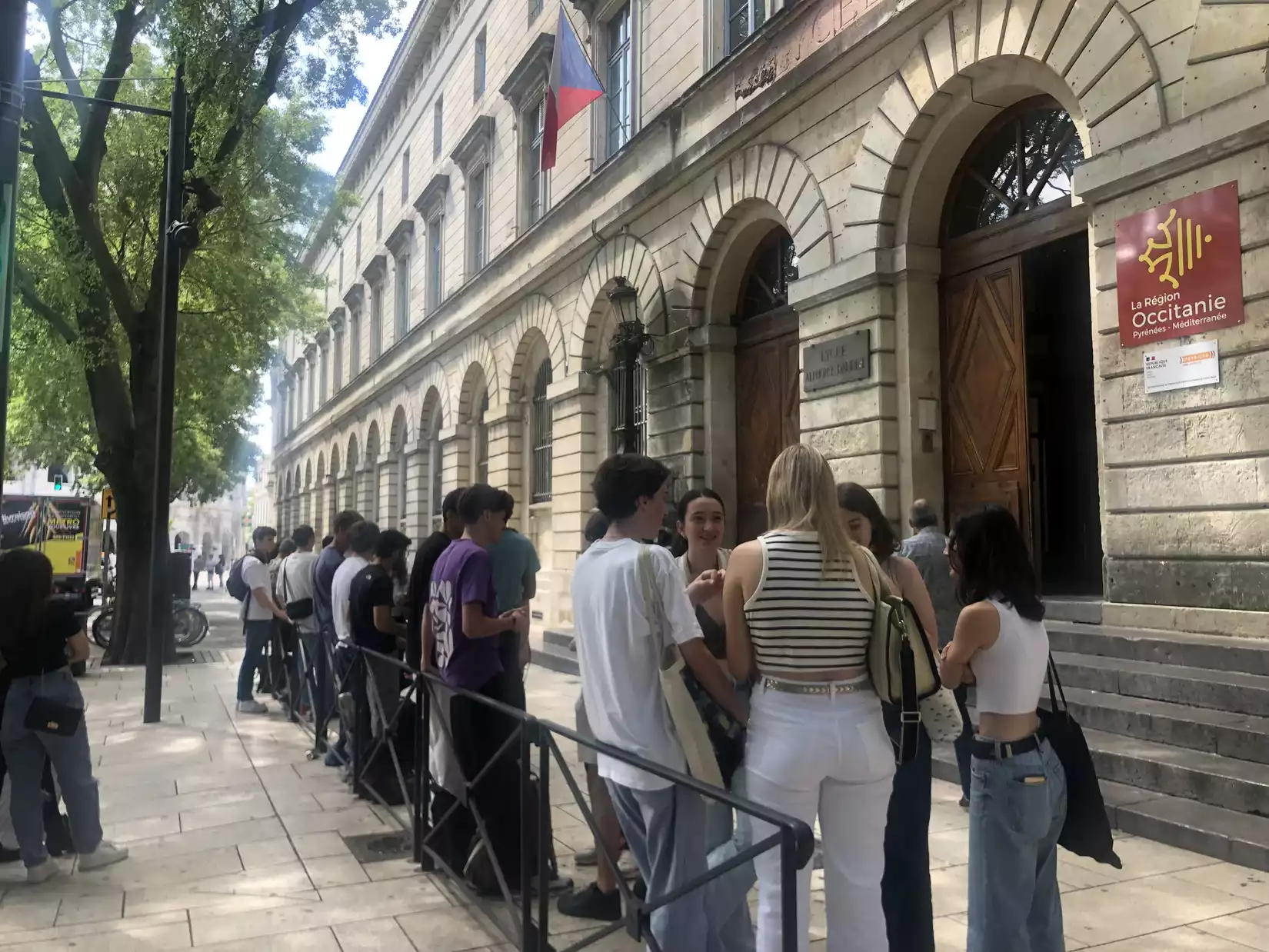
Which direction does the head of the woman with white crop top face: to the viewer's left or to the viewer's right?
to the viewer's left

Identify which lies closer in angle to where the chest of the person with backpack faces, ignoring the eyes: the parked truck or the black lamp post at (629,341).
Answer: the black lamp post

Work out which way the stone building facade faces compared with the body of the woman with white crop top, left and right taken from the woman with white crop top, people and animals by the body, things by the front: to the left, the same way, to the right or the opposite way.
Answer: to the left

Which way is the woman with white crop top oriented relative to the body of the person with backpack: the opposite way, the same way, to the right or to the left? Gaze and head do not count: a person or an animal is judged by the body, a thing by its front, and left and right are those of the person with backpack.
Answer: to the left

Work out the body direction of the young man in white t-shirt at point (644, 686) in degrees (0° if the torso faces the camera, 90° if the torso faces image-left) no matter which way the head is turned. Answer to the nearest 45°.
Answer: approximately 225°

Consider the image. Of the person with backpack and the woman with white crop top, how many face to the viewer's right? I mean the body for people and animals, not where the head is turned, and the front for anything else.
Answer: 1

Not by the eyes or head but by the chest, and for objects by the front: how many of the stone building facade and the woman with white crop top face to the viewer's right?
0

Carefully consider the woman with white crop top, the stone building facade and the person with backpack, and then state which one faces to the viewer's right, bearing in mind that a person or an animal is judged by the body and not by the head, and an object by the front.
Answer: the person with backpack

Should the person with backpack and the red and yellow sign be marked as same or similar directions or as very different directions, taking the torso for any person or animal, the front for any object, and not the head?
very different directions

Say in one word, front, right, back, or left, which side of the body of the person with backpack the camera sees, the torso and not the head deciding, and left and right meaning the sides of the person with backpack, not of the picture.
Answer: right

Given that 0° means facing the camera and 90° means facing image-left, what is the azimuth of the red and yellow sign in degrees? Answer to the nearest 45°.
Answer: approximately 45°

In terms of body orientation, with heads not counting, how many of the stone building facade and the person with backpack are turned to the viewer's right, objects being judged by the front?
1

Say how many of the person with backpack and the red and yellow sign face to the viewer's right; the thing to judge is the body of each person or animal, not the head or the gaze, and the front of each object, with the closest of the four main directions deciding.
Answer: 1
